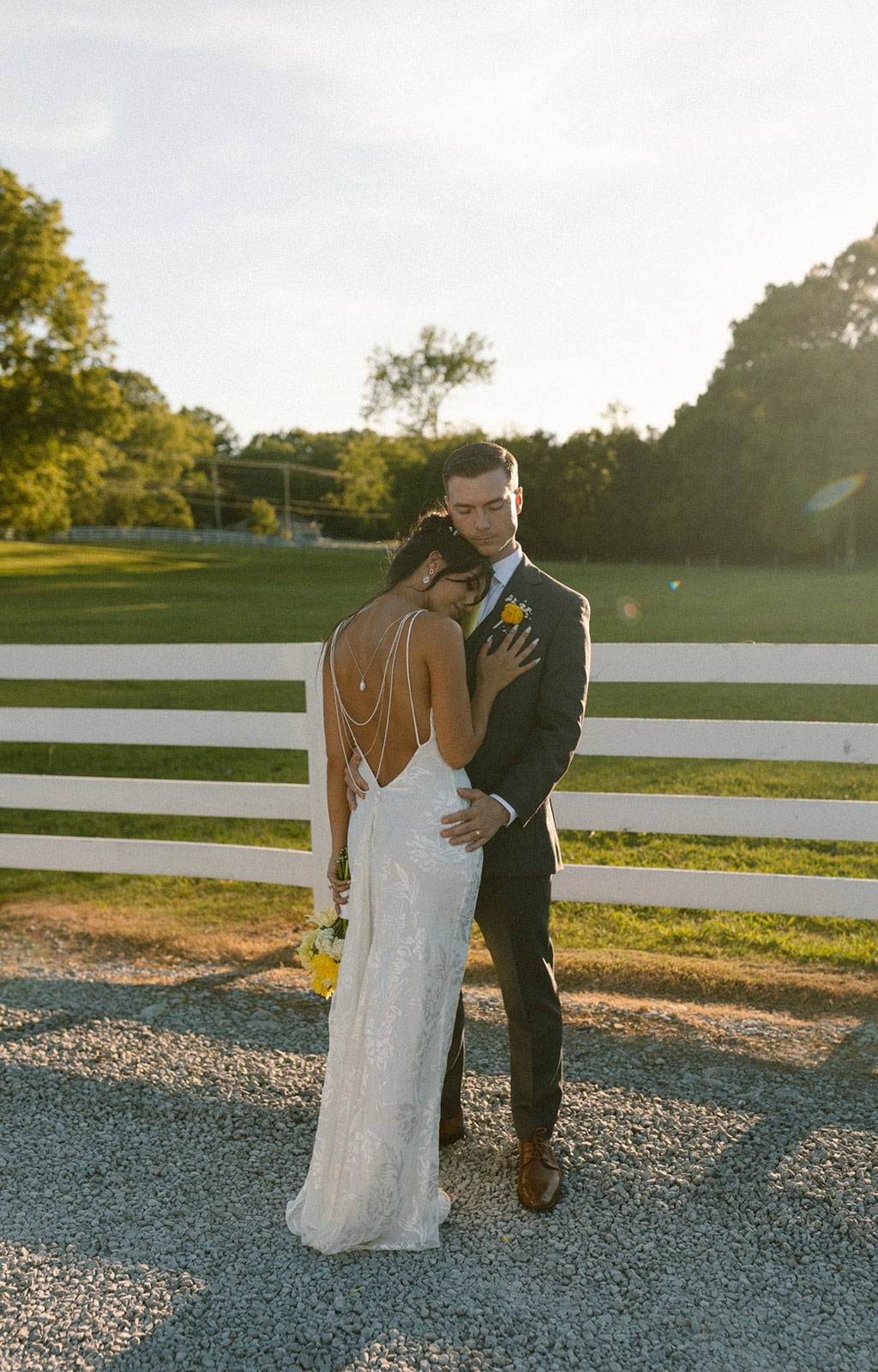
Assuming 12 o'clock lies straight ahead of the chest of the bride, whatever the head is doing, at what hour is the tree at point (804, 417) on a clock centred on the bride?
The tree is roughly at 11 o'clock from the bride.

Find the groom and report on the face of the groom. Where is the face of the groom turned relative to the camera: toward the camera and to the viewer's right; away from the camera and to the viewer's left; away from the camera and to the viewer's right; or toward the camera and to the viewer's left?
toward the camera and to the viewer's left

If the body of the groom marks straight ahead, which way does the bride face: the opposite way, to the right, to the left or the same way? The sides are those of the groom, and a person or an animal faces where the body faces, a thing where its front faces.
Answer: the opposite way

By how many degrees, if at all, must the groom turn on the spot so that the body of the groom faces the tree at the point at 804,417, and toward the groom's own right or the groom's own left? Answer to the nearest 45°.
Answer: approximately 135° to the groom's own right

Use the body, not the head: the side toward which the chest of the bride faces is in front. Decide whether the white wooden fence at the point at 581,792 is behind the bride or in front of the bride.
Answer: in front

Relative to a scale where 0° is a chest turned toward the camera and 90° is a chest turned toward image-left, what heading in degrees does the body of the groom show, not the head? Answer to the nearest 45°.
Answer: approximately 45°

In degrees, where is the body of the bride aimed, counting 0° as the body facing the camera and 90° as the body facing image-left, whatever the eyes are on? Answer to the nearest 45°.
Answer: approximately 225°

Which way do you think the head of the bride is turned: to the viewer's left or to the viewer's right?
to the viewer's right
